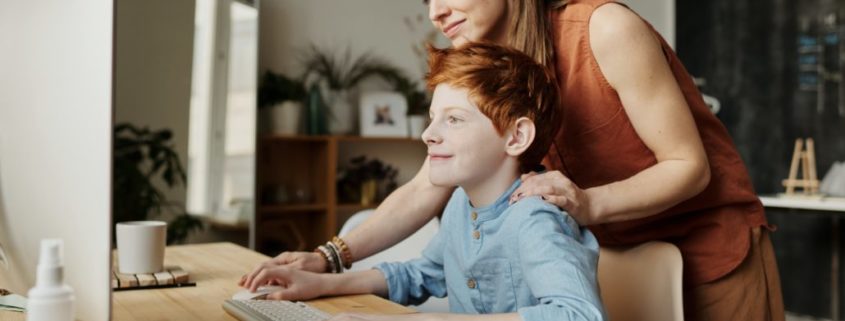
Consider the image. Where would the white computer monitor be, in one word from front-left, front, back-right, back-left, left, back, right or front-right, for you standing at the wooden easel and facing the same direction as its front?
front

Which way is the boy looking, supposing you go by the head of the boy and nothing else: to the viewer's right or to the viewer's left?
to the viewer's left

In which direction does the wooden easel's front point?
toward the camera

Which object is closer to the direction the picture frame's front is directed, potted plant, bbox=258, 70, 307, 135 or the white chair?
the white chair

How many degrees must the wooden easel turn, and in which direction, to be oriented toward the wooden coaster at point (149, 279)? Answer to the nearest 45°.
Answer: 0° — it already faces it

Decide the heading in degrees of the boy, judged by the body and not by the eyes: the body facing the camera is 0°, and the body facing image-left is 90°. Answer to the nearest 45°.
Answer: approximately 45°

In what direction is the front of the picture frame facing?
toward the camera

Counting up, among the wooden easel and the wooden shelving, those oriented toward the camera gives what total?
2

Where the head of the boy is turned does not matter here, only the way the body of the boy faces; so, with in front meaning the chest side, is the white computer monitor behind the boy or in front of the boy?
in front

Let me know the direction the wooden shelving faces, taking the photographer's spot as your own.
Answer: facing the viewer

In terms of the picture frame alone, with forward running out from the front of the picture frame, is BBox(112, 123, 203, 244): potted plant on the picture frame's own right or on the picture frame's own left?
on the picture frame's own right

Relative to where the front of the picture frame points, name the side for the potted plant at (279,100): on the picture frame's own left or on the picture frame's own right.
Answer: on the picture frame's own right

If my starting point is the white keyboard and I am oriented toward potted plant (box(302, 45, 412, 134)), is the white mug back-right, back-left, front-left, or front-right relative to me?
front-left
